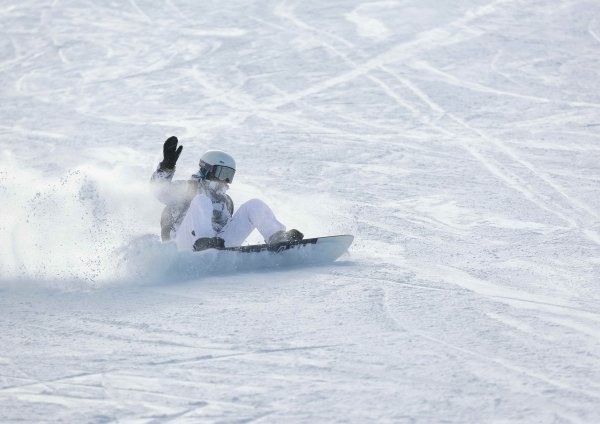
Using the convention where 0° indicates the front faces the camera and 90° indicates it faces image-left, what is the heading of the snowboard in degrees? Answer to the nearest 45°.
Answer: approximately 270°

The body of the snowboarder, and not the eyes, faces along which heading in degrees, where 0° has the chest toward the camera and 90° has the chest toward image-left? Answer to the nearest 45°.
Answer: approximately 315°
